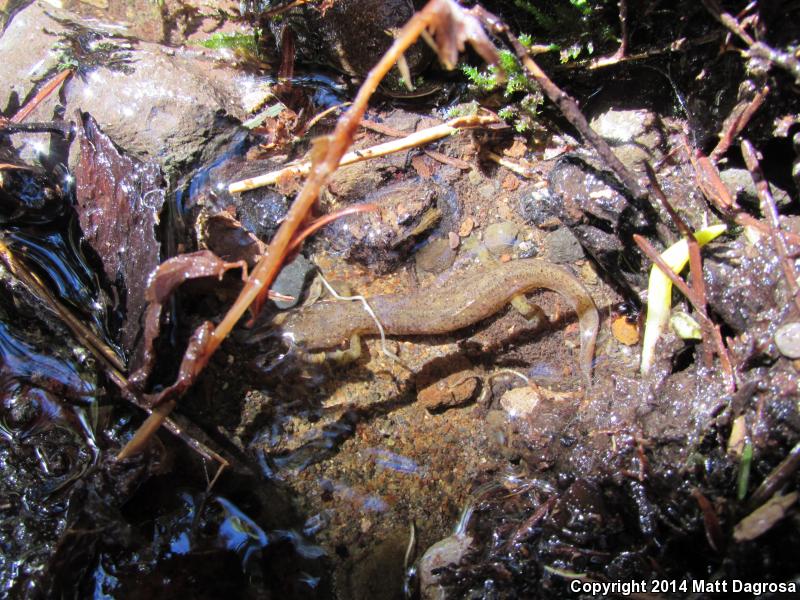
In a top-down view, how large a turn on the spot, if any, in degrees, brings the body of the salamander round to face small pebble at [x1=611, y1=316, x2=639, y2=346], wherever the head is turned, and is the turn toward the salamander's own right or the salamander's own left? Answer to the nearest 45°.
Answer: approximately 180°

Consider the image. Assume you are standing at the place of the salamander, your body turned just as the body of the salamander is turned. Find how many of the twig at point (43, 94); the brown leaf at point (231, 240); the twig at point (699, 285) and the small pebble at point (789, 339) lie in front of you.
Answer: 2

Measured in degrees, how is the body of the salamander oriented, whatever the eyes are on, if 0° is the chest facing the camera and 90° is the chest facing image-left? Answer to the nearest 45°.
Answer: approximately 90°
